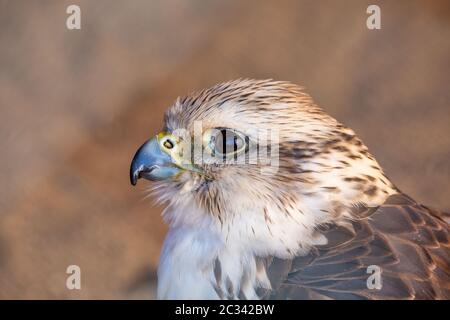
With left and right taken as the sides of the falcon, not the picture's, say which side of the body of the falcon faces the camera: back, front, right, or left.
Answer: left
